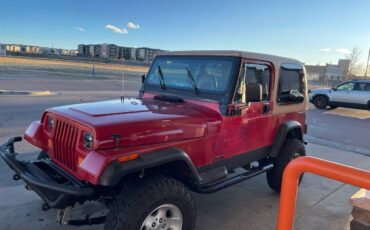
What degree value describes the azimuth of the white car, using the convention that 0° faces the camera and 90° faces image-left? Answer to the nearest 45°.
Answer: approximately 90°

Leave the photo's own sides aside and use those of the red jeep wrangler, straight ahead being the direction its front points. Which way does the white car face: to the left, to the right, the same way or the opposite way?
to the right

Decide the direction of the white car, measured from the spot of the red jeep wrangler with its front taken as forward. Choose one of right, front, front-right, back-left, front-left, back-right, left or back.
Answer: back

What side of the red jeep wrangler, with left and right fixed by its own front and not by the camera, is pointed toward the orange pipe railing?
left

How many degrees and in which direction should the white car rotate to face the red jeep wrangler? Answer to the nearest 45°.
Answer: approximately 90° to its left

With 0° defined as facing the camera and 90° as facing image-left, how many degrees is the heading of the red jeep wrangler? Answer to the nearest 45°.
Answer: approximately 45°

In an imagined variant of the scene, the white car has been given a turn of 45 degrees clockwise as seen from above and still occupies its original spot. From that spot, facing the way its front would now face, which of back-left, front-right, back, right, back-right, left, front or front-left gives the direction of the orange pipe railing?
back-left
